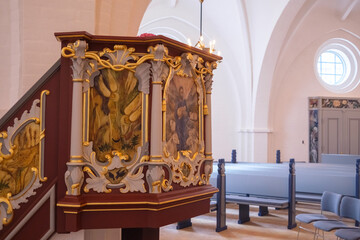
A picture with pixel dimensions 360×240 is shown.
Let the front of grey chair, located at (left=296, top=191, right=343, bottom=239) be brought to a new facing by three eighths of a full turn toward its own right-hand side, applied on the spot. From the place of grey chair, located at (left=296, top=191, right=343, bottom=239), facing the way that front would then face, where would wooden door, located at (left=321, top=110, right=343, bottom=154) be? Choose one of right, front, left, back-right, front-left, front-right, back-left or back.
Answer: front

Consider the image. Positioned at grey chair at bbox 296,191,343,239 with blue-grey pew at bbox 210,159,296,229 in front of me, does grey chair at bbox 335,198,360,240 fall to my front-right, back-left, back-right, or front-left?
back-left

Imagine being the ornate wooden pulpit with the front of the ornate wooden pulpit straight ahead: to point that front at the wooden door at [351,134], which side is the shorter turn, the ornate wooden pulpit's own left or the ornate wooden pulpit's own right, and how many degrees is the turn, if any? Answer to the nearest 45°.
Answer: approximately 90° to the ornate wooden pulpit's own left

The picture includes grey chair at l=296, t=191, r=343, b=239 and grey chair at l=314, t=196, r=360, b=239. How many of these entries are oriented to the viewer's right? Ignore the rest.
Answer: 0

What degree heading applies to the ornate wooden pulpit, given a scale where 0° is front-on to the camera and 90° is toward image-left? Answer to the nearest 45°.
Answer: approximately 315°

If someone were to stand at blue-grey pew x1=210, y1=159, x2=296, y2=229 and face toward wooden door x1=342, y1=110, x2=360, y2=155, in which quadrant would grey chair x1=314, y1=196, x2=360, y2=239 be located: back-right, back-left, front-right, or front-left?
back-right

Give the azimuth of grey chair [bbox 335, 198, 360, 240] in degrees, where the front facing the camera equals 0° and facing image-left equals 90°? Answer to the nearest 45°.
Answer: approximately 45°
